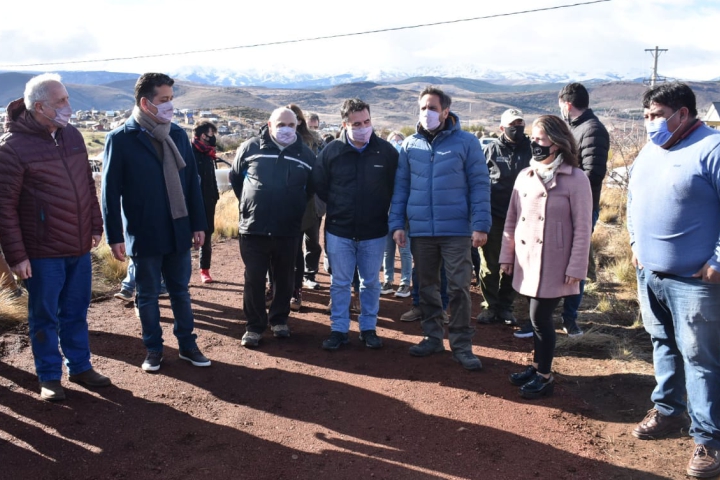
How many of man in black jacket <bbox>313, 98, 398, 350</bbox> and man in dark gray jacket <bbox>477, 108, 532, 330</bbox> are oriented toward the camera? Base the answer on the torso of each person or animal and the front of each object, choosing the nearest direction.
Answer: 2

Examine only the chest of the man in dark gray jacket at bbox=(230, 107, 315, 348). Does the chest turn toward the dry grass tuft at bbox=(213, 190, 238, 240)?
no

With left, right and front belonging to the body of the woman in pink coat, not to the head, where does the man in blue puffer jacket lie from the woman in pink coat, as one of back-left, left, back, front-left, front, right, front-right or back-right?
right

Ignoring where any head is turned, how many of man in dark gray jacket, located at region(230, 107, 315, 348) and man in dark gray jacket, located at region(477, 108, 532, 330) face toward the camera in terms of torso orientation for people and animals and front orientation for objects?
2

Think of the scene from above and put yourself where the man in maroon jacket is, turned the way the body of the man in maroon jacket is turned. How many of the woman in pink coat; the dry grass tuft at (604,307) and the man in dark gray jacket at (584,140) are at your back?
0

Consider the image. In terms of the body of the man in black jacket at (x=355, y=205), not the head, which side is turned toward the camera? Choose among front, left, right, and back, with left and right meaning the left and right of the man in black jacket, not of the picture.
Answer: front

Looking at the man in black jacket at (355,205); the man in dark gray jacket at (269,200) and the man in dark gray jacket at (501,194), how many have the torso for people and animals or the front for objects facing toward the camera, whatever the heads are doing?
3

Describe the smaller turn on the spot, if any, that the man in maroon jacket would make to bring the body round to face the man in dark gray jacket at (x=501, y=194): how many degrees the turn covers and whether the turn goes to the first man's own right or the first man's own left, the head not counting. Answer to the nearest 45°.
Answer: approximately 45° to the first man's own left

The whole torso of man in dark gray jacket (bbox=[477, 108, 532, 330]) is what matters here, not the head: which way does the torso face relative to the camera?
toward the camera

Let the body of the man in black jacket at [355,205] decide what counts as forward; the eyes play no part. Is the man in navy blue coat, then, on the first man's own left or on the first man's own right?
on the first man's own right

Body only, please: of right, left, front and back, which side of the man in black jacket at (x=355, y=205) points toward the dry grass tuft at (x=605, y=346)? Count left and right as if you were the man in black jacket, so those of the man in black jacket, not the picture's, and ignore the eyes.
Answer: left

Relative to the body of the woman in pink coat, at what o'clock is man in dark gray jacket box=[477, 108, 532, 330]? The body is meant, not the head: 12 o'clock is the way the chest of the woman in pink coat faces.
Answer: The man in dark gray jacket is roughly at 4 o'clock from the woman in pink coat.

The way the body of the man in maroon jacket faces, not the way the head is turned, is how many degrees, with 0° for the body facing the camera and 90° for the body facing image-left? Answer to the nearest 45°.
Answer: approximately 315°

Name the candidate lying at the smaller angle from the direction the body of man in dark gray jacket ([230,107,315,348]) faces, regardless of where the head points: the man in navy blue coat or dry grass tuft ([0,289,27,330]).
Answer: the man in navy blue coat

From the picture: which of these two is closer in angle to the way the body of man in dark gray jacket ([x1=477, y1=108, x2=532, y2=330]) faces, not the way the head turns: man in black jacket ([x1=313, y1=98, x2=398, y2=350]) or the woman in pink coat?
the woman in pink coat

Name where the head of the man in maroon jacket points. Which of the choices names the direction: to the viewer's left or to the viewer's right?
to the viewer's right

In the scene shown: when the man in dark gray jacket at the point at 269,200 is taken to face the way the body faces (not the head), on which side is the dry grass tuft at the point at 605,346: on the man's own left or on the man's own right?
on the man's own left
